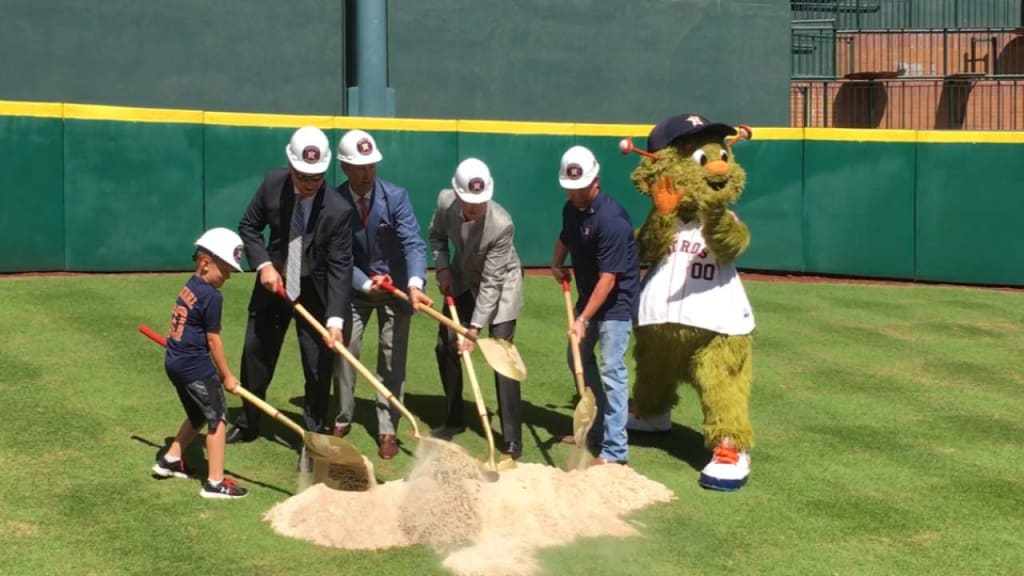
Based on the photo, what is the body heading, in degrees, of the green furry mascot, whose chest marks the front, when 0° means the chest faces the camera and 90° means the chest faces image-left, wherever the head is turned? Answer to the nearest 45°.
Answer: approximately 0°

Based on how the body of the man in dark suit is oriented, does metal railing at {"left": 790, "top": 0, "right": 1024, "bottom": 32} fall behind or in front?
behind

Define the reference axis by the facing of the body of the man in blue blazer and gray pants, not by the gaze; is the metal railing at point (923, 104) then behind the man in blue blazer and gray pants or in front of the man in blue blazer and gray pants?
behind

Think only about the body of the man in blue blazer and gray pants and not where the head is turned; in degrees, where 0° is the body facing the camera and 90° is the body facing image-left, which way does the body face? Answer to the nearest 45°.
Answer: approximately 0°
